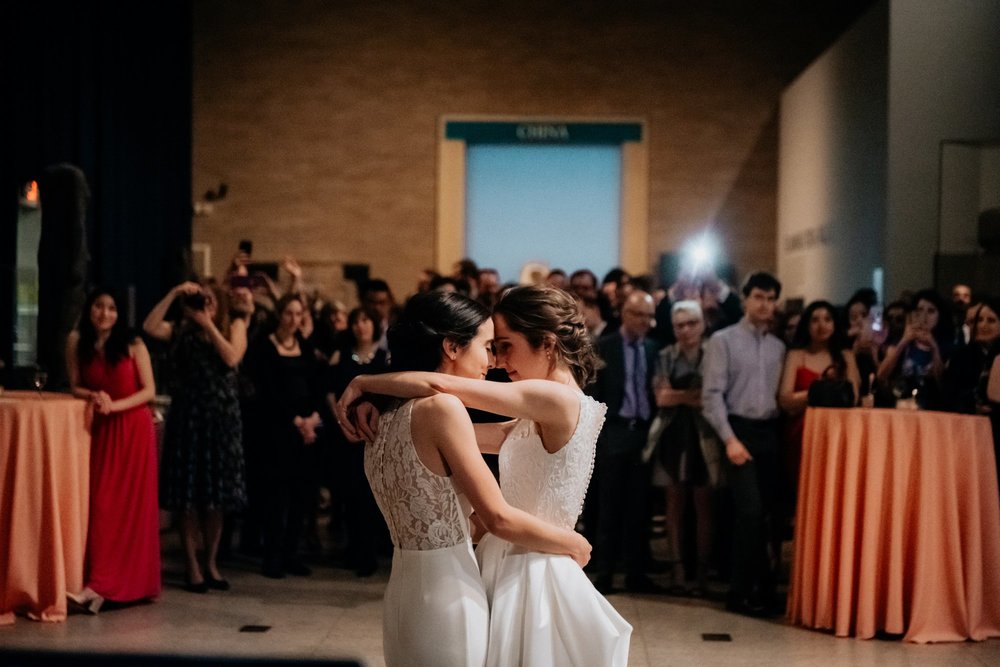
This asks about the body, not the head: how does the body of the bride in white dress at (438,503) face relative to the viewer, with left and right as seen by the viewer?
facing away from the viewer and to the right of the viewer

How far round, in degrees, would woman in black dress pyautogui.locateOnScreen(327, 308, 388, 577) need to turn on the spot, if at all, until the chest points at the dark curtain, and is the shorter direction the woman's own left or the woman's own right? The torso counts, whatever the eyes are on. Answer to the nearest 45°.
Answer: approximately 135° to the woman's own right

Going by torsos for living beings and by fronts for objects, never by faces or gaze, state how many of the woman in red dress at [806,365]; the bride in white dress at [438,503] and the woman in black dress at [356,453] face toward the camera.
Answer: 2

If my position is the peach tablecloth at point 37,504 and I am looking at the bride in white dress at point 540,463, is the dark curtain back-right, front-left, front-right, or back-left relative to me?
back-left

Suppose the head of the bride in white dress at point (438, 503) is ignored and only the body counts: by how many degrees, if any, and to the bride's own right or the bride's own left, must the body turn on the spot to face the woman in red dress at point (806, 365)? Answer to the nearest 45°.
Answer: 0° — they already face them

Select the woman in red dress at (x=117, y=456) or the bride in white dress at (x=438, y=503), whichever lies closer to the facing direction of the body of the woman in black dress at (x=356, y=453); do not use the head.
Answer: the bride in white dress

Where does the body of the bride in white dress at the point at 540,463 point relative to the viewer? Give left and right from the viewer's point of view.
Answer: facing to the left of the viewer

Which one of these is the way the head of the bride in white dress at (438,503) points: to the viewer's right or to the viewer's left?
to the viewer's right

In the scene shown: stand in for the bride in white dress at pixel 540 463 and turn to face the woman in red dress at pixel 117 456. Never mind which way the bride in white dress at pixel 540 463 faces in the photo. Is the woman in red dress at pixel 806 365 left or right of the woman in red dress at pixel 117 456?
right
